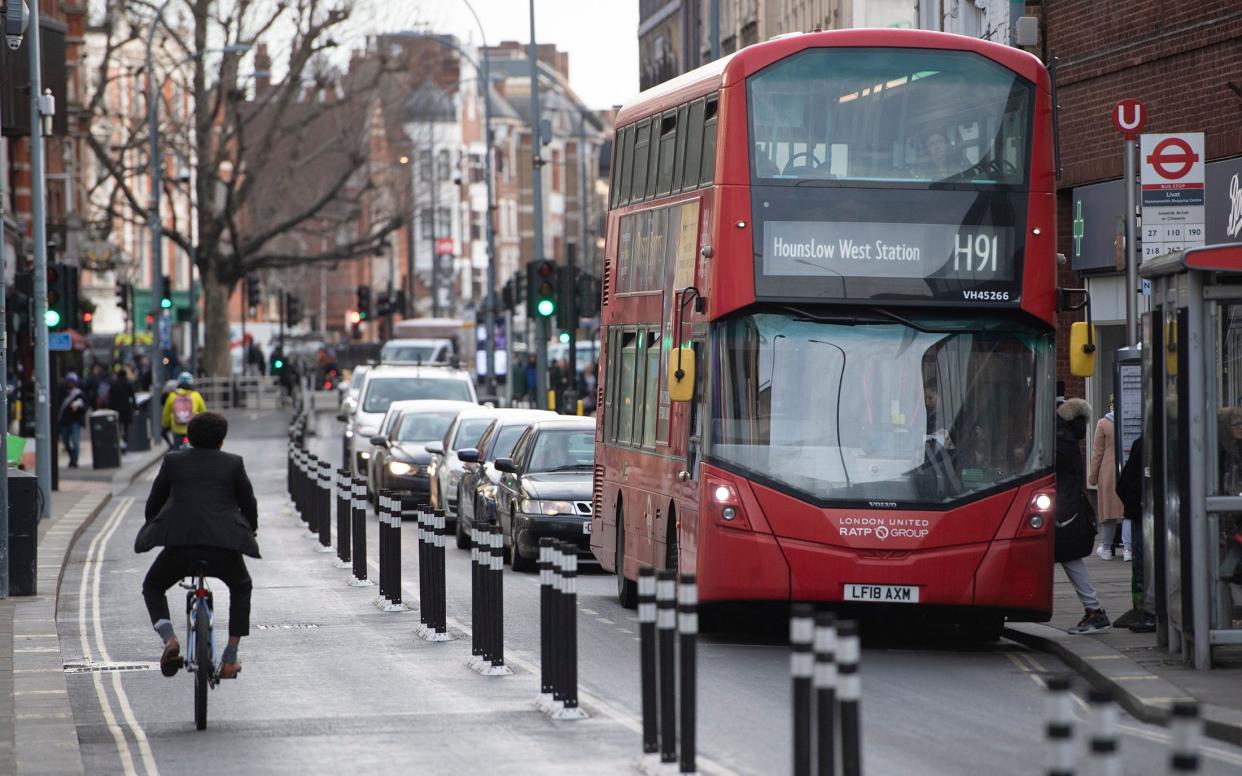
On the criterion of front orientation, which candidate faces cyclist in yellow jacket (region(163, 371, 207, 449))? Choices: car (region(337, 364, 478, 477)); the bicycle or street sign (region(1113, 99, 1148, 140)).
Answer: the bicycle

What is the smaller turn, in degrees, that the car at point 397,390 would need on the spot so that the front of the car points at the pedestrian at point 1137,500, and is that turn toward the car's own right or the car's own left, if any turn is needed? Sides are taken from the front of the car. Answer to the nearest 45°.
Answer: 0° — it already faces them

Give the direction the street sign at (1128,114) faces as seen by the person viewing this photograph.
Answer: facing the viewer

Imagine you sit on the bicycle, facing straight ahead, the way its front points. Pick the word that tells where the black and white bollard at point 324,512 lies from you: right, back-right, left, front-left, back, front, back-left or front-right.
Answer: front

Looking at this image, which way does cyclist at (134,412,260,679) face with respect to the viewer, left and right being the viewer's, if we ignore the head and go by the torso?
facing away from the viewer

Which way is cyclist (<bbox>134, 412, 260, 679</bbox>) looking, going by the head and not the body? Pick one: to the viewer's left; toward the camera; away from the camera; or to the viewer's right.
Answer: away from the camera

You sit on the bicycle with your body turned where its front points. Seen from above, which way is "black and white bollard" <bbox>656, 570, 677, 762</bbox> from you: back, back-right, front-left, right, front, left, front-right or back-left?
back-right

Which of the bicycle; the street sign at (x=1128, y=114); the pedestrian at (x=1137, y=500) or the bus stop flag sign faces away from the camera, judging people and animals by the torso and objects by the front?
the bicycle

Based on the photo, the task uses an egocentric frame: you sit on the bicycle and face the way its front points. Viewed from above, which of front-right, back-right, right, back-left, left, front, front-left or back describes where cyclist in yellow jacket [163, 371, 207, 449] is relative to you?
front

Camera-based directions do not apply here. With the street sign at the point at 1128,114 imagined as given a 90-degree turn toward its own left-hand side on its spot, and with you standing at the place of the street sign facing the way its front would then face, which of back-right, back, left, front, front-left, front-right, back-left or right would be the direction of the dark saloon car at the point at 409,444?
back-left

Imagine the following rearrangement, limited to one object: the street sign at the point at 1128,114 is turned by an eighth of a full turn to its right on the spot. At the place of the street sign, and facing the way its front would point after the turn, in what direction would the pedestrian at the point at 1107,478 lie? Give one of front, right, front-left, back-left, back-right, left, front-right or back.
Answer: back-right

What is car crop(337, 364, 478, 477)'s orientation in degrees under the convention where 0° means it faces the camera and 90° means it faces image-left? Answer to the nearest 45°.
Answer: approximately 0°
